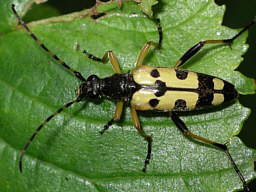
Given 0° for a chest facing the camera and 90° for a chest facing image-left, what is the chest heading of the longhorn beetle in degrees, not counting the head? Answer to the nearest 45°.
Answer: approximately 90°
